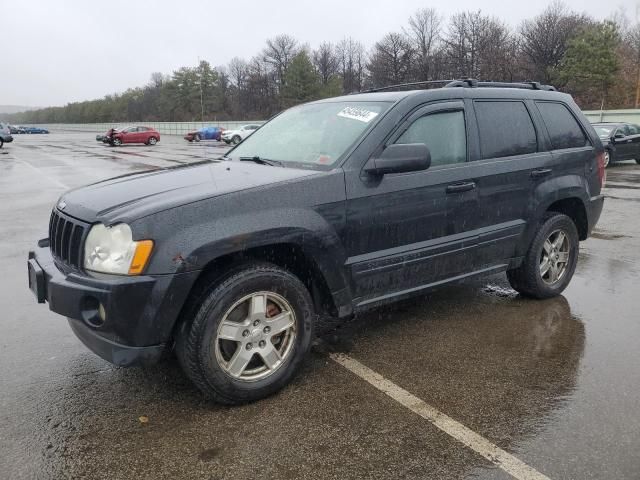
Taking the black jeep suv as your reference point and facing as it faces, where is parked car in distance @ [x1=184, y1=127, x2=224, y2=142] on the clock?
The parked car in distance is roughly at 4 o'clock from the black jeep suv.

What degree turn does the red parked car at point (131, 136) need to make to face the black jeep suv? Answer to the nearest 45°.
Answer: approximately 90° to its left

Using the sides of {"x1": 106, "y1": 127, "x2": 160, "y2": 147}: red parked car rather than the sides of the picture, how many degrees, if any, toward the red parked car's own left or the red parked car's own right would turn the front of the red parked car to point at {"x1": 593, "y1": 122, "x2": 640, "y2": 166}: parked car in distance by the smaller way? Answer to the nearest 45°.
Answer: approximately 135° to the red parked car's own left

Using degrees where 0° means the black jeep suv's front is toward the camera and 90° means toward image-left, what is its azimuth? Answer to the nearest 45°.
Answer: approximately 45°

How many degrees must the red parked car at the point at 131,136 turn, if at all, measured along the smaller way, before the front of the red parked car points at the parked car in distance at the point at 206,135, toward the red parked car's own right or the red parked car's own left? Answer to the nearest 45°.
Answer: approximately 135° to the red parked car's own right

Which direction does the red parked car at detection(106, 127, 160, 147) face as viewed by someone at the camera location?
facing to the left of the viewer

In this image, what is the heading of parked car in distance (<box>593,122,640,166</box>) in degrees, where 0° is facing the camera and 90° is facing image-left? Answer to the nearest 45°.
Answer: approximately 45°

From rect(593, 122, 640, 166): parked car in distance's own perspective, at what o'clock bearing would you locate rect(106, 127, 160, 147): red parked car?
The red parked car is roughly at 2 o'clock from the parked car in distance.

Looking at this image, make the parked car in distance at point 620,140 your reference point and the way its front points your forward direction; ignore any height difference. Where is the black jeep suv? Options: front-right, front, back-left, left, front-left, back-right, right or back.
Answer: front-left

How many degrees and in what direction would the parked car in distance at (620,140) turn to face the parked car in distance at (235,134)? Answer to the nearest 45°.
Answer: approximately 90° to its right

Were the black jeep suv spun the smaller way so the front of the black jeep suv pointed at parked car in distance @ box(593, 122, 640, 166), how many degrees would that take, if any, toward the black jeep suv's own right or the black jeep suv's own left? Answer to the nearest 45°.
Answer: approximately 180°
